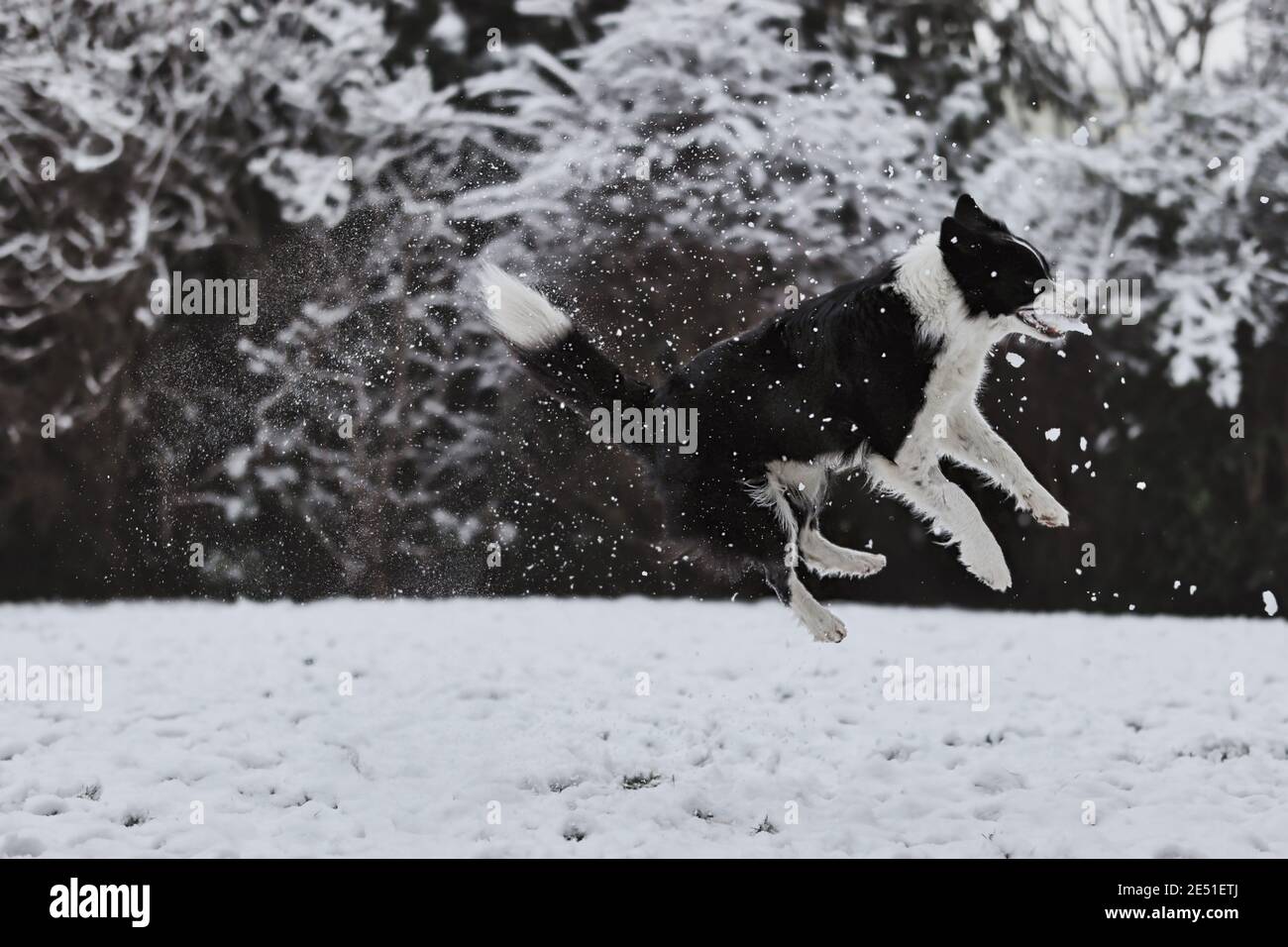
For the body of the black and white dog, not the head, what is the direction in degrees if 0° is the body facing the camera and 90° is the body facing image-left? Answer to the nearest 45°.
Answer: approximately 270°
